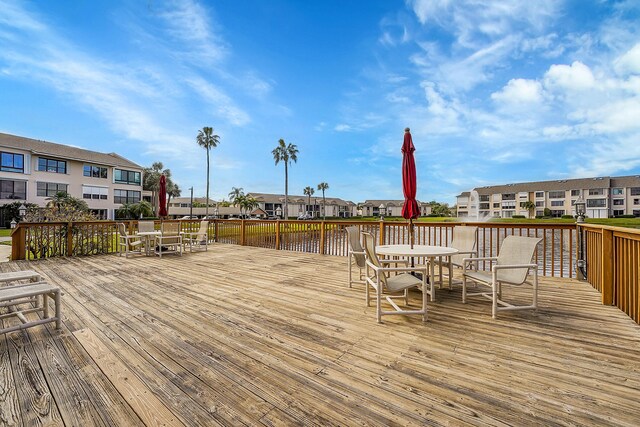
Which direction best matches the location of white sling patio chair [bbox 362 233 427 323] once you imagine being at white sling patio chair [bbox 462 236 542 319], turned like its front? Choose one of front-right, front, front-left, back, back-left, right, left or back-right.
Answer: front

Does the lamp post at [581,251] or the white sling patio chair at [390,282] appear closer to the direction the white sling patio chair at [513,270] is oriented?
the white sling patio chair

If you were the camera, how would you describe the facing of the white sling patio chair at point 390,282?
facing to the right of the viewer

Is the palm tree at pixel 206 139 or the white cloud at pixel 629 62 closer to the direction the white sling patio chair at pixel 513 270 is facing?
the palm tree

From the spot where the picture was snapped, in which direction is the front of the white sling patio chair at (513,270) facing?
facing the viewer and to the left of the viewer

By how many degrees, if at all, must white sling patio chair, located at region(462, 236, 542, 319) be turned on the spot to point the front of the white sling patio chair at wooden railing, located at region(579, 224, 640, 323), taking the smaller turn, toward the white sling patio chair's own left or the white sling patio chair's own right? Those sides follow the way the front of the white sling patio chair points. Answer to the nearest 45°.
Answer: approximately 180°

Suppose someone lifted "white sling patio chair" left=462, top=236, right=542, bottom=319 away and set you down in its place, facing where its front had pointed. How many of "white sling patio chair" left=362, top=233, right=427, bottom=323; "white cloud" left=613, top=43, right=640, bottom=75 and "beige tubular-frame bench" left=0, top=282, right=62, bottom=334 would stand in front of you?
2

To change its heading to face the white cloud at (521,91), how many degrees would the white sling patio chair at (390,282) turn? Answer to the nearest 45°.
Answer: approximately 45° to its left

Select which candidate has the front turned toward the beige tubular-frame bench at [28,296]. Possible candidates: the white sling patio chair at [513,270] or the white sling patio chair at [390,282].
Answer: the white sling patio chair at [513,270]

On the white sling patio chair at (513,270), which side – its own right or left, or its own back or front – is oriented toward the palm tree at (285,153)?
right
